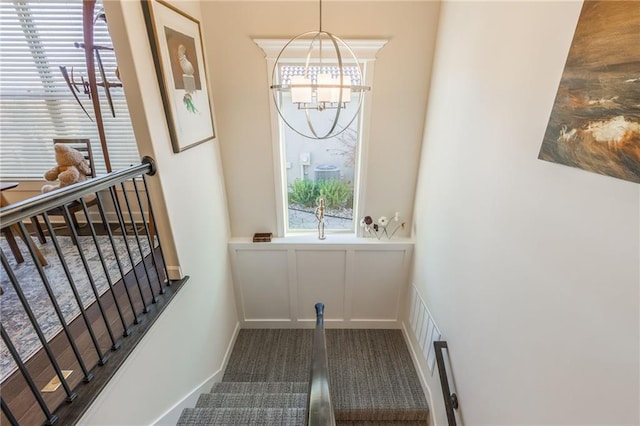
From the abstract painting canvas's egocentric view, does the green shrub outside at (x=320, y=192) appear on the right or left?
on its right

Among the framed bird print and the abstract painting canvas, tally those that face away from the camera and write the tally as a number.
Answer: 0

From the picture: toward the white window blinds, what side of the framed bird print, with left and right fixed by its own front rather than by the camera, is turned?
back

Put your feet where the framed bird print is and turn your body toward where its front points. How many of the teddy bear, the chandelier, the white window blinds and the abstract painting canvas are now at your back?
2

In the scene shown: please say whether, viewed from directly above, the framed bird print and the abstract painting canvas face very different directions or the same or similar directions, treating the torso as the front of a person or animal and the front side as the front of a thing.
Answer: very different directions

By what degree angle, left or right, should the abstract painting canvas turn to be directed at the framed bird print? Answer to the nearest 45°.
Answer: approximately 45° to its right

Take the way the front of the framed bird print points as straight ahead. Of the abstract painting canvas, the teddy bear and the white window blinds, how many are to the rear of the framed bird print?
2

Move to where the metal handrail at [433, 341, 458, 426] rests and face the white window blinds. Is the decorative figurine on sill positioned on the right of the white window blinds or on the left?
right

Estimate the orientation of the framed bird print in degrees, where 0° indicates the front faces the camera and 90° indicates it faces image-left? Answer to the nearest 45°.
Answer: approximately 315°

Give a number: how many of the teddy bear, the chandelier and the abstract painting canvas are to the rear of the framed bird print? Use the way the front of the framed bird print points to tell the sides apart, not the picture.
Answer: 1

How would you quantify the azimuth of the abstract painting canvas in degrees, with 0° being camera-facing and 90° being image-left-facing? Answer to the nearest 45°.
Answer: approximately 45°

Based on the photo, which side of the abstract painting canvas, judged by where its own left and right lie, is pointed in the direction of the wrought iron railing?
front
